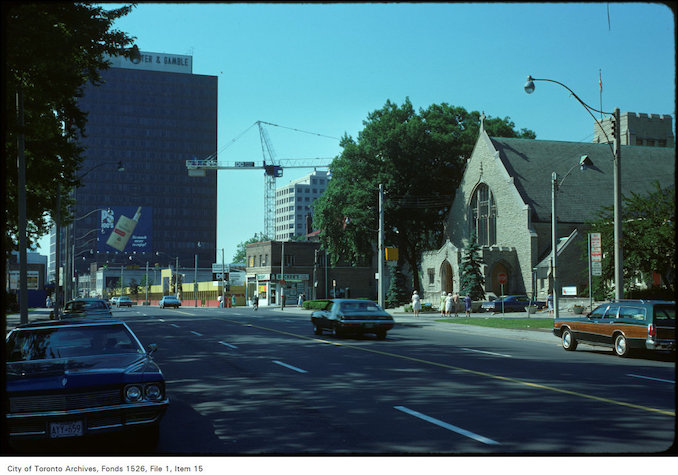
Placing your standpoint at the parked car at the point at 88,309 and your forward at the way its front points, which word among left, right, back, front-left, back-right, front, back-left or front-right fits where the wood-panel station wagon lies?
front-left

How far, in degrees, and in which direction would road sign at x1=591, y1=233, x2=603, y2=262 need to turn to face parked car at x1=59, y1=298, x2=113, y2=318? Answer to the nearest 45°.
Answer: approximately 90° to its right

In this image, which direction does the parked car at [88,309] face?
toward the camera

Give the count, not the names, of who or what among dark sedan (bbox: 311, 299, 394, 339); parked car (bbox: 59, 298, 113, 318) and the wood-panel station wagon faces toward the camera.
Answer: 1

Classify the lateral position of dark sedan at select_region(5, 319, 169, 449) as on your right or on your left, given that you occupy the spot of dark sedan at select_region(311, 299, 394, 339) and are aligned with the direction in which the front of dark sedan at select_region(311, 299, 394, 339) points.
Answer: on your left

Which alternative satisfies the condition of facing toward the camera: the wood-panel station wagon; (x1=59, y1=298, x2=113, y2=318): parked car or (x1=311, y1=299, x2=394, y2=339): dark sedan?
the parked car

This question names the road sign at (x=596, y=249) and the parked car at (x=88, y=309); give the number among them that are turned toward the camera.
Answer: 2

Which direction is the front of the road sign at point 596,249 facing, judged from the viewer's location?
facing the viewer

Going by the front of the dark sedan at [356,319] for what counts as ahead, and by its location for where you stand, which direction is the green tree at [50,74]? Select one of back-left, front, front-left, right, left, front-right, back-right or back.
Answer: left

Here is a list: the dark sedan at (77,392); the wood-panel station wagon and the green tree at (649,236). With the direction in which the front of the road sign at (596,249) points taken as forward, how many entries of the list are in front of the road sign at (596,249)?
2

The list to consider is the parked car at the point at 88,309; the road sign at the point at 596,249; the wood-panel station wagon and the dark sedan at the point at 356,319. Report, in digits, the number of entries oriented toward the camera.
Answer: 2

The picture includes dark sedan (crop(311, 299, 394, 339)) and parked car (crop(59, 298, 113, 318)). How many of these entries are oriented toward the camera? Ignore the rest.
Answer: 1

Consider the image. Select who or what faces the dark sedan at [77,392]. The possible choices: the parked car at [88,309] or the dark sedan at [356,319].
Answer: the parked car

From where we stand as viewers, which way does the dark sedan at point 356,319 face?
facing away from the viewer and to the left of the viewer

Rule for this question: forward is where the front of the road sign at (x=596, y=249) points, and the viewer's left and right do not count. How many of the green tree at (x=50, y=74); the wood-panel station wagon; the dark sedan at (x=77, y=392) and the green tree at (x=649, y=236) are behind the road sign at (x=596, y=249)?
1

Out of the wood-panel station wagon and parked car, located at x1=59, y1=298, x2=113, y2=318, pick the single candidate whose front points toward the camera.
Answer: the parked car
